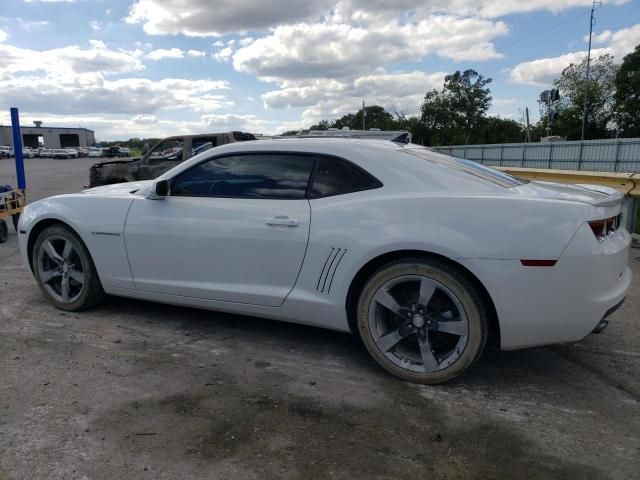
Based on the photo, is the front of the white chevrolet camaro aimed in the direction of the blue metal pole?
yes

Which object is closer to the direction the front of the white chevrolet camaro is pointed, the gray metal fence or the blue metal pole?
the blue metal pole

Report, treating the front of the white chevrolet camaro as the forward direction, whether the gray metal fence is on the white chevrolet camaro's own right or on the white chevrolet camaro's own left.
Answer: on the white chevrolet camaro's own right

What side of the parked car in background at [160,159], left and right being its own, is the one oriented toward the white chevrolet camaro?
left

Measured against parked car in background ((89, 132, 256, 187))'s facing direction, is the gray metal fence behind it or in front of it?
behind

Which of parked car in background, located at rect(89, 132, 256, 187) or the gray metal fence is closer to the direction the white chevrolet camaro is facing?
the parked car in background

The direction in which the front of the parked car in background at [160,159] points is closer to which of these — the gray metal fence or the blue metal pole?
the blue metal pole

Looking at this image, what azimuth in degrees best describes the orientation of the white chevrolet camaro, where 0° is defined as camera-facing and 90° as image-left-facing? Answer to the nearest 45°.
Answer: approximately 135°

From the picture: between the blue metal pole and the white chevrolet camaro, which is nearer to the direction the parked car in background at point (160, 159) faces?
the blue metal pole

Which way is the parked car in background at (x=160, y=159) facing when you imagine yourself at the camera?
facing to the left of the viewer
